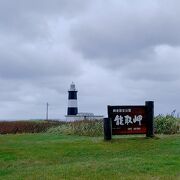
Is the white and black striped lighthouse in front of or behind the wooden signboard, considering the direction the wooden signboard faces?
behind

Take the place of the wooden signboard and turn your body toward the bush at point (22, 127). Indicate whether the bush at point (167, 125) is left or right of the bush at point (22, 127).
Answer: right

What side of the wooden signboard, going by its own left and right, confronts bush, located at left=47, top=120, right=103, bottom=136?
right

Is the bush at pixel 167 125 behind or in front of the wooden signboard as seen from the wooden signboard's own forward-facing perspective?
behind

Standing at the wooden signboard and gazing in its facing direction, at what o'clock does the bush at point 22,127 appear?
The bush is roughly at 5 o'clock from the wooden signboard.

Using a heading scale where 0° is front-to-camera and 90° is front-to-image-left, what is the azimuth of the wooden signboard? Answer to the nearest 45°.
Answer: approximately 0°
